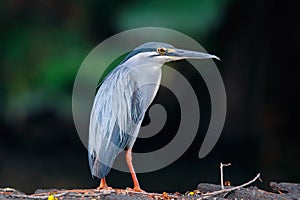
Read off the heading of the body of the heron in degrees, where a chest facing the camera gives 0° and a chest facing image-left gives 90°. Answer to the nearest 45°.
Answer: approximately 270°
